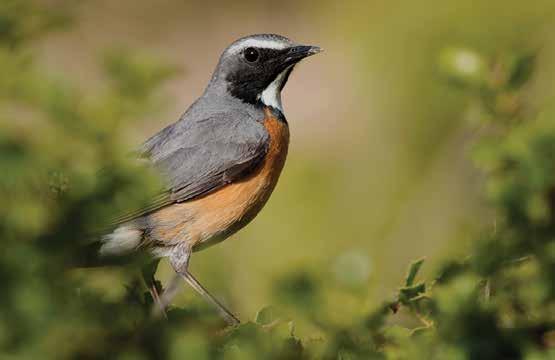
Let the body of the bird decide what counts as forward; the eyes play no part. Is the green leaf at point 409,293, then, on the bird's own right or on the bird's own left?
on the bird's own right

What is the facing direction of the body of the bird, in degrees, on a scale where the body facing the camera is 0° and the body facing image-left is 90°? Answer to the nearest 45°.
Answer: approximately 270°

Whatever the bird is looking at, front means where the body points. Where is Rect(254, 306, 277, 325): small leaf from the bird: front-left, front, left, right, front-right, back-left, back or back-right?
front
